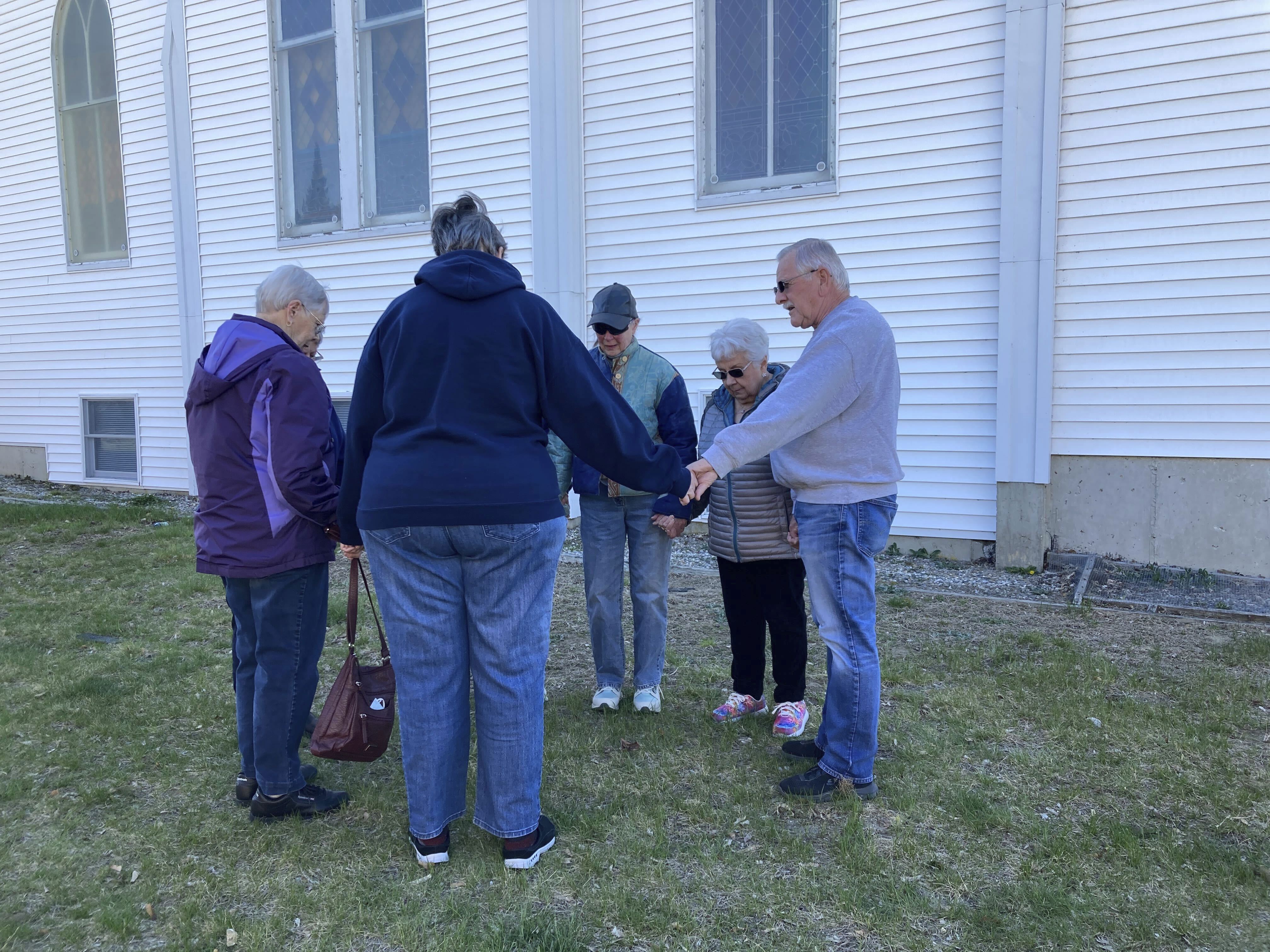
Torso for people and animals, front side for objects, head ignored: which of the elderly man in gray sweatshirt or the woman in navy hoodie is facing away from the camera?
the woman in navy hoodie

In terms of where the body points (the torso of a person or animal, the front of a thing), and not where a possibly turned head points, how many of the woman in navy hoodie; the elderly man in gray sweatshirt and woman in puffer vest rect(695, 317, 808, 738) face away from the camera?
1

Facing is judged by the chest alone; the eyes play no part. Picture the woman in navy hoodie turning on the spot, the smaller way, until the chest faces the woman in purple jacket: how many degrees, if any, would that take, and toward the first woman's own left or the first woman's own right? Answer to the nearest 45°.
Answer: approximately 45° to the first woman's own left

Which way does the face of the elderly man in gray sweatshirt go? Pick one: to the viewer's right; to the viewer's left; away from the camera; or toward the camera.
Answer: to the viewer's left

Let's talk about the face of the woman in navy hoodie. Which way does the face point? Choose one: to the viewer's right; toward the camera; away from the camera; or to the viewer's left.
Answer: away from the camera

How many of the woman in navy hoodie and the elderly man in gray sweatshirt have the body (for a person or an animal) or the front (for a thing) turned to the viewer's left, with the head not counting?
1

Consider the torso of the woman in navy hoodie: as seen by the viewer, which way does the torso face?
away from the camera

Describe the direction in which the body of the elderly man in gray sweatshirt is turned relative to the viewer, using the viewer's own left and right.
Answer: facing to the left of the viewer

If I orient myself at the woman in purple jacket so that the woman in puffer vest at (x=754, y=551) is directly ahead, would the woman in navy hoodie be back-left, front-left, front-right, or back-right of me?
front-right

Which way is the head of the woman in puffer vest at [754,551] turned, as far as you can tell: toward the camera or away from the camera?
toward the camera

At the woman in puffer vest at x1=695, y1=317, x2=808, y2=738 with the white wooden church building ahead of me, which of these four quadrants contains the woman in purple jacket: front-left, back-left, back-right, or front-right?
back-left
